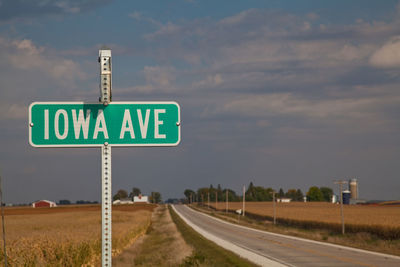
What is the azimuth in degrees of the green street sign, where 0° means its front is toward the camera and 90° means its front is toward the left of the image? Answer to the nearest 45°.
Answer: approximately 0°
